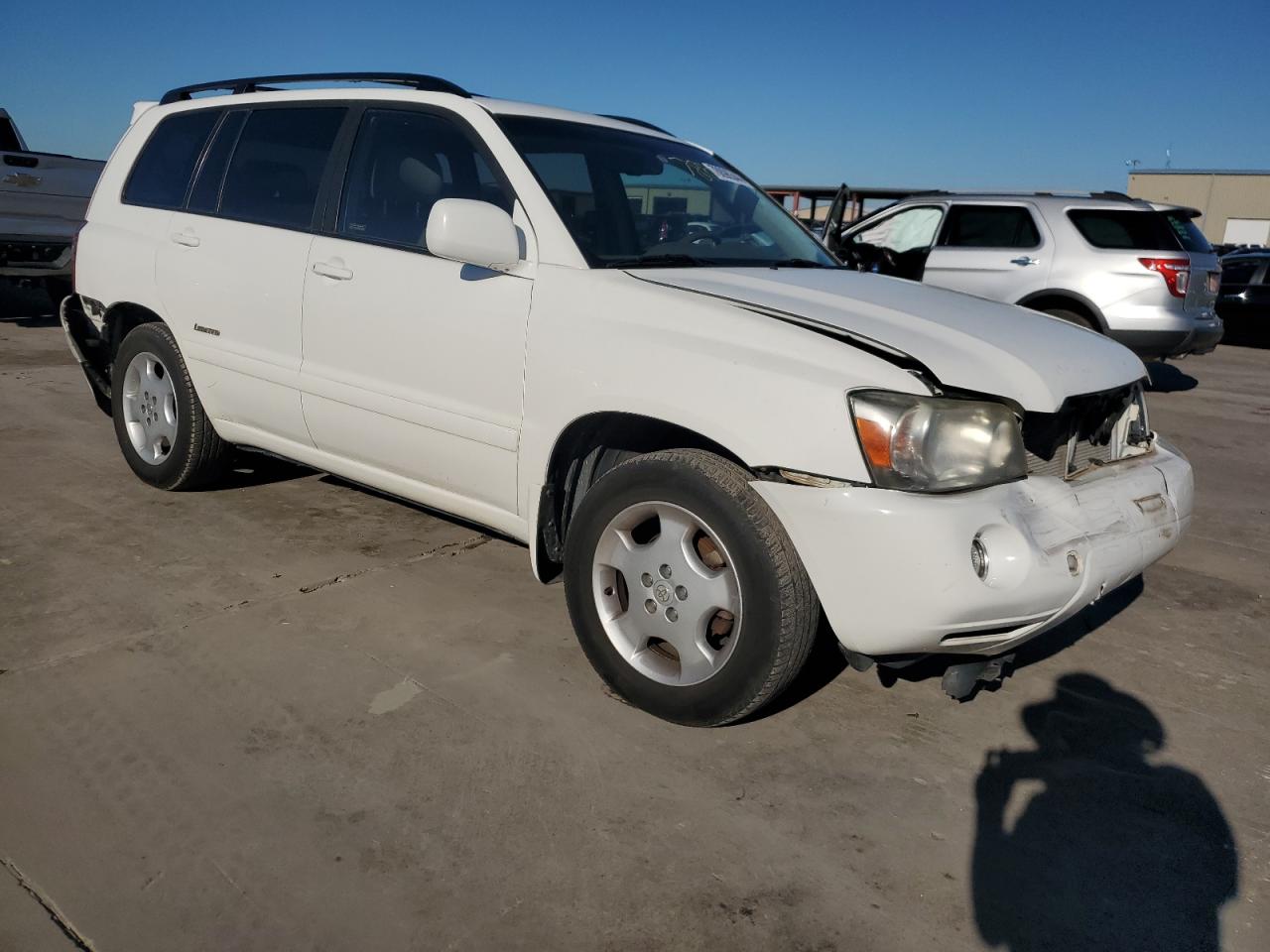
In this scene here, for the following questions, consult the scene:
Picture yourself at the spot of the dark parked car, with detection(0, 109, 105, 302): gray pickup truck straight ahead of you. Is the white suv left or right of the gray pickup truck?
left

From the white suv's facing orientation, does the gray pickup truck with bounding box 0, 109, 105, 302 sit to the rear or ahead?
to the rear

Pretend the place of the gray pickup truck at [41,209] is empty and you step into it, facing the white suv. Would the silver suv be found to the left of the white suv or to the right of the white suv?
left

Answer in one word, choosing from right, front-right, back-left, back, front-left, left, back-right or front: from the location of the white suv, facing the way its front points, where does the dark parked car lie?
left

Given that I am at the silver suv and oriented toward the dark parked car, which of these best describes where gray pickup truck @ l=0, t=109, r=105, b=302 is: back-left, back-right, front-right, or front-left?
back-left

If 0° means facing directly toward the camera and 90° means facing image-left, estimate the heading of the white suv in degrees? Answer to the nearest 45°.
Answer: approximately 315°

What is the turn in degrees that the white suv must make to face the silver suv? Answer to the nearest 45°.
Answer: approximately 90° to its left
